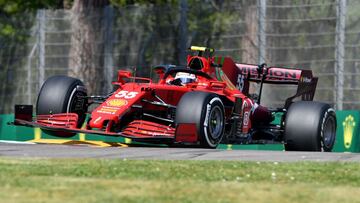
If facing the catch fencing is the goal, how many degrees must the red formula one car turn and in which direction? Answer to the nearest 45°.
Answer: approximately 135° to its right

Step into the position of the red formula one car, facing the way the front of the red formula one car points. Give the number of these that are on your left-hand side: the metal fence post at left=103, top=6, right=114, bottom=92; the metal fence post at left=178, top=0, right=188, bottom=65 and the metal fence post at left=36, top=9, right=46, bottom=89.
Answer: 0

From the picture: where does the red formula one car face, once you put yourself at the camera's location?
facing the viewer and to the left of the viewer

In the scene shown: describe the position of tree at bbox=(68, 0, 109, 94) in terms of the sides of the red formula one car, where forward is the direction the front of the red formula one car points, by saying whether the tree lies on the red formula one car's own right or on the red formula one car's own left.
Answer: on the red formula one car's own right

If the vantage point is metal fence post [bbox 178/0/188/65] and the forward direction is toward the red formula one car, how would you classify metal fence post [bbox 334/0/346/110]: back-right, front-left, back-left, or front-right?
front-left

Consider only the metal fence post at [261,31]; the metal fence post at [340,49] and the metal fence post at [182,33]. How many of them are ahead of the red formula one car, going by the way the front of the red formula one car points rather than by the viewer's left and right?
0

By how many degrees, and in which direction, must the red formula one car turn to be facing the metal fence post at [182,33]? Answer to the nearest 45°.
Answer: approximately 135° to its right

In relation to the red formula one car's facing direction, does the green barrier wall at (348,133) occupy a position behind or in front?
behind

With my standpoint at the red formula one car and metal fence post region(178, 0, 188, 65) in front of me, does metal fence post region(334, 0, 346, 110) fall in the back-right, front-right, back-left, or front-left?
front-right

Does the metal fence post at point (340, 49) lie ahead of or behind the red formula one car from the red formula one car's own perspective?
behind
